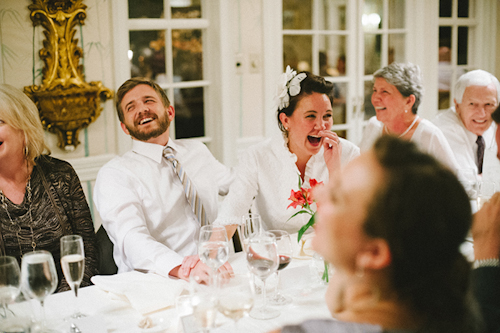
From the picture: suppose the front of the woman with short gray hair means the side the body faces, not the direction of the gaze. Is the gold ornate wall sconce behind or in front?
in front

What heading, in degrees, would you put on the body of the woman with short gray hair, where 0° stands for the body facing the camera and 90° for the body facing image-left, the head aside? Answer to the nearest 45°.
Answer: approximately 45°

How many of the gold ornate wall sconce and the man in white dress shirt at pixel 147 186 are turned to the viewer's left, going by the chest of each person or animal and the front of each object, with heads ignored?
0

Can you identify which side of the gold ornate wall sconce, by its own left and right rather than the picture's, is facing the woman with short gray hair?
left

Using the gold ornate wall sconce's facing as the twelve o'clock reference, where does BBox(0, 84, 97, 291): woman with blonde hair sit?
The woman with blonde hair is roughly at 12 o'clock from the gold ornate wall sconce.

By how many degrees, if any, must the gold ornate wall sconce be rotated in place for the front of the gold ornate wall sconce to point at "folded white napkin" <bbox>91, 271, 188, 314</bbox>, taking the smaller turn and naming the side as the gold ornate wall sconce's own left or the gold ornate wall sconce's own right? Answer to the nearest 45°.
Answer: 0° — it already faces it

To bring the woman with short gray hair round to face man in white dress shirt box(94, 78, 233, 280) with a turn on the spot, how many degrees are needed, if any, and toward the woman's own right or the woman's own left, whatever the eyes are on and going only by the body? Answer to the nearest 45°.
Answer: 0° — they already face them

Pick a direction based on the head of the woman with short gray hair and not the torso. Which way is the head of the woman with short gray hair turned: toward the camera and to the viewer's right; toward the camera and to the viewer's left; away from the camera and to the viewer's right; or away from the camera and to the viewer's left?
toward the camera and to the viewer's left

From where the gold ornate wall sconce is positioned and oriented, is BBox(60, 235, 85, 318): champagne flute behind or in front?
in front

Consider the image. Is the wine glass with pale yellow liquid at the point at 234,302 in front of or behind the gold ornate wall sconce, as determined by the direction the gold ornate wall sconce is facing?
in front
